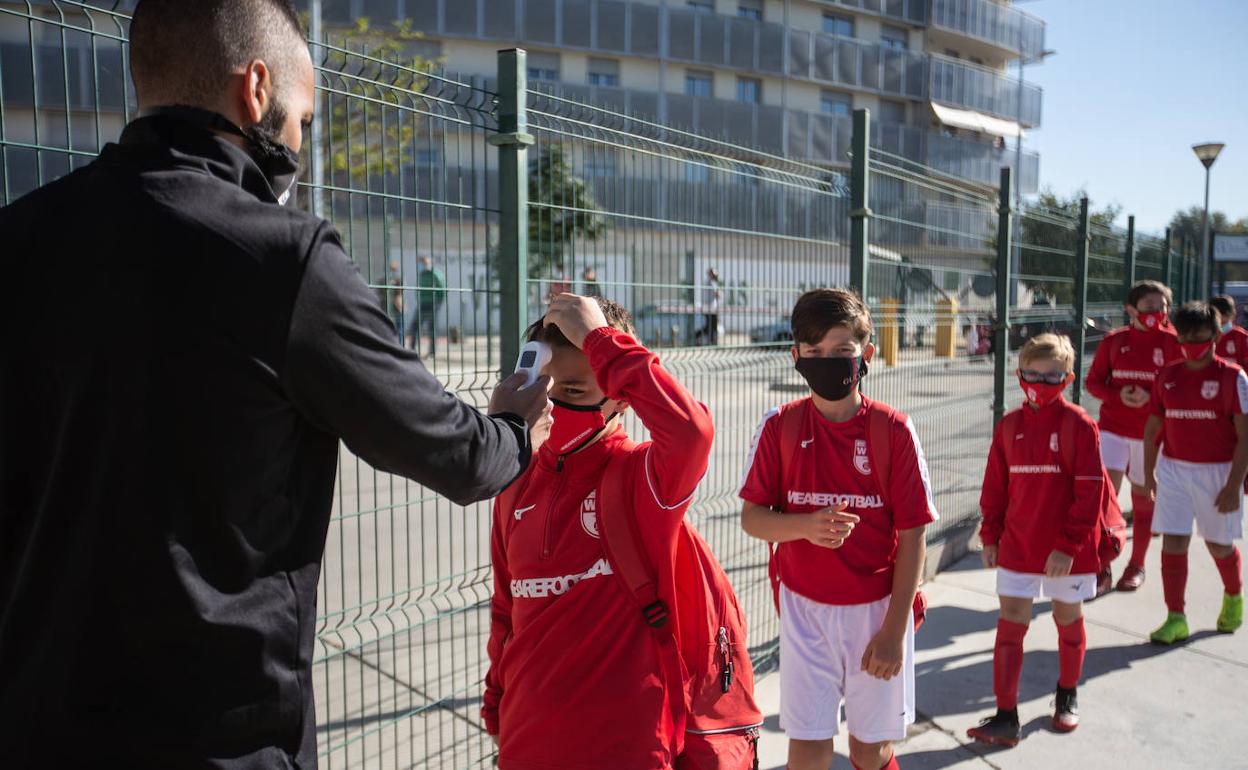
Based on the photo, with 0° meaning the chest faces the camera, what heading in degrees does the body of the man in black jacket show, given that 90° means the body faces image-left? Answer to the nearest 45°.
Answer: approximately 225°

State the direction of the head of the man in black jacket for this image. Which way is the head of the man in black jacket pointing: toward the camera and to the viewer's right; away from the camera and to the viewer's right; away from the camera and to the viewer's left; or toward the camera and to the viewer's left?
away from the camera and to the viewer's right

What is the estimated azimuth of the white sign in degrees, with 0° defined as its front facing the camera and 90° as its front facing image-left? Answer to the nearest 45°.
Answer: approximately 0°

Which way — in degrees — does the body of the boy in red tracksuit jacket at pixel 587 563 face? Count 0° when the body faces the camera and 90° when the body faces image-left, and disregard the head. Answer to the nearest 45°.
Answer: approximately 45°

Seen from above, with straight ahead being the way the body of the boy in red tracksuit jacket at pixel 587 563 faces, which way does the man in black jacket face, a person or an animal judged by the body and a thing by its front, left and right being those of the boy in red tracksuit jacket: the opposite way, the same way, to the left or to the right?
the opposite way

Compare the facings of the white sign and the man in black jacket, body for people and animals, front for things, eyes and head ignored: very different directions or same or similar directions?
very different directions

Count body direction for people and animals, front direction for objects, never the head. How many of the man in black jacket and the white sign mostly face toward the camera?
1

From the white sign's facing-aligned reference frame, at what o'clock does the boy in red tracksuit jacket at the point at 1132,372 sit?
The boy in red tracksuit jacket is roughly at 12 o'clock from the white sign.

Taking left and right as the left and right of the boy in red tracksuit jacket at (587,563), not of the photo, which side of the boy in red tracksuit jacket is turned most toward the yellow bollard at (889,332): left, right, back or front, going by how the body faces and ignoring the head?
back
